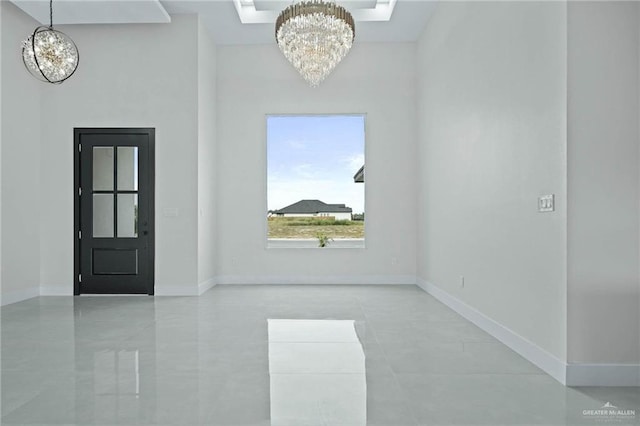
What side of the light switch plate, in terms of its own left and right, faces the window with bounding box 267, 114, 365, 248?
right

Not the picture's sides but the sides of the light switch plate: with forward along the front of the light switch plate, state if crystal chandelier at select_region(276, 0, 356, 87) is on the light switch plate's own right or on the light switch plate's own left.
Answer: on the light switch plate's own right

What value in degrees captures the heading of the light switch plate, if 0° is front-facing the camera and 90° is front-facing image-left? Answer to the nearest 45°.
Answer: approximately 45°
